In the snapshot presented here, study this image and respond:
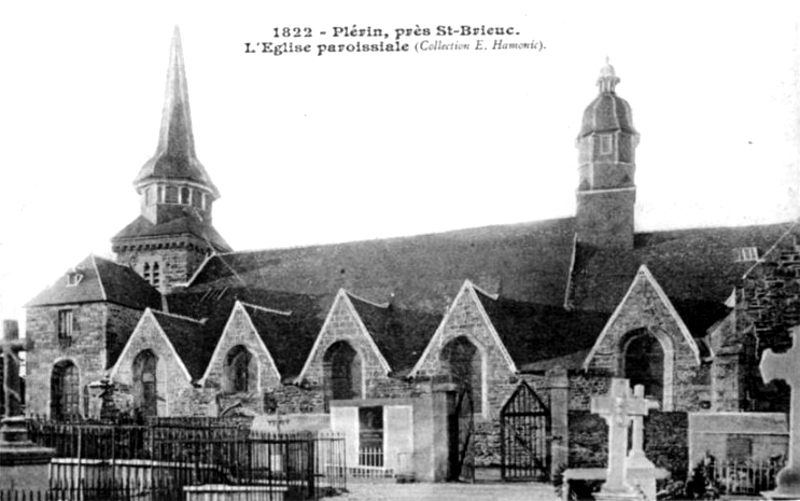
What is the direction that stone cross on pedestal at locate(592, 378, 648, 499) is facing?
toward the camera

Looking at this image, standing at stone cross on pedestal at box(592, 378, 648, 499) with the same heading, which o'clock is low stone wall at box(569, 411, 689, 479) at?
The low stone wall is roughly at 6 o'clock from the stone cross on pedestal.

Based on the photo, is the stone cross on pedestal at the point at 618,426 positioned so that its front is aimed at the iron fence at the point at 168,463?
no

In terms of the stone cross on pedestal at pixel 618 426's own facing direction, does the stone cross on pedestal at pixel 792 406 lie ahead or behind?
ahead

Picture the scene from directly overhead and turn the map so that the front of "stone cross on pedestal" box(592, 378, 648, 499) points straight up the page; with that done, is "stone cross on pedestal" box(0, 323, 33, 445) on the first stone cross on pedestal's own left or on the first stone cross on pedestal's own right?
on the first stone cross on pedestal's own right

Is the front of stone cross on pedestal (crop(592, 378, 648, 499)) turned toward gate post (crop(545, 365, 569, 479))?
no

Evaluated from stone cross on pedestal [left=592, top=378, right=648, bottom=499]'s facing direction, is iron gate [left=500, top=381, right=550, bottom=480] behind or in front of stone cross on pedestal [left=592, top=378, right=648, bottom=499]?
behind

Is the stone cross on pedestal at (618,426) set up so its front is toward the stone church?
no
